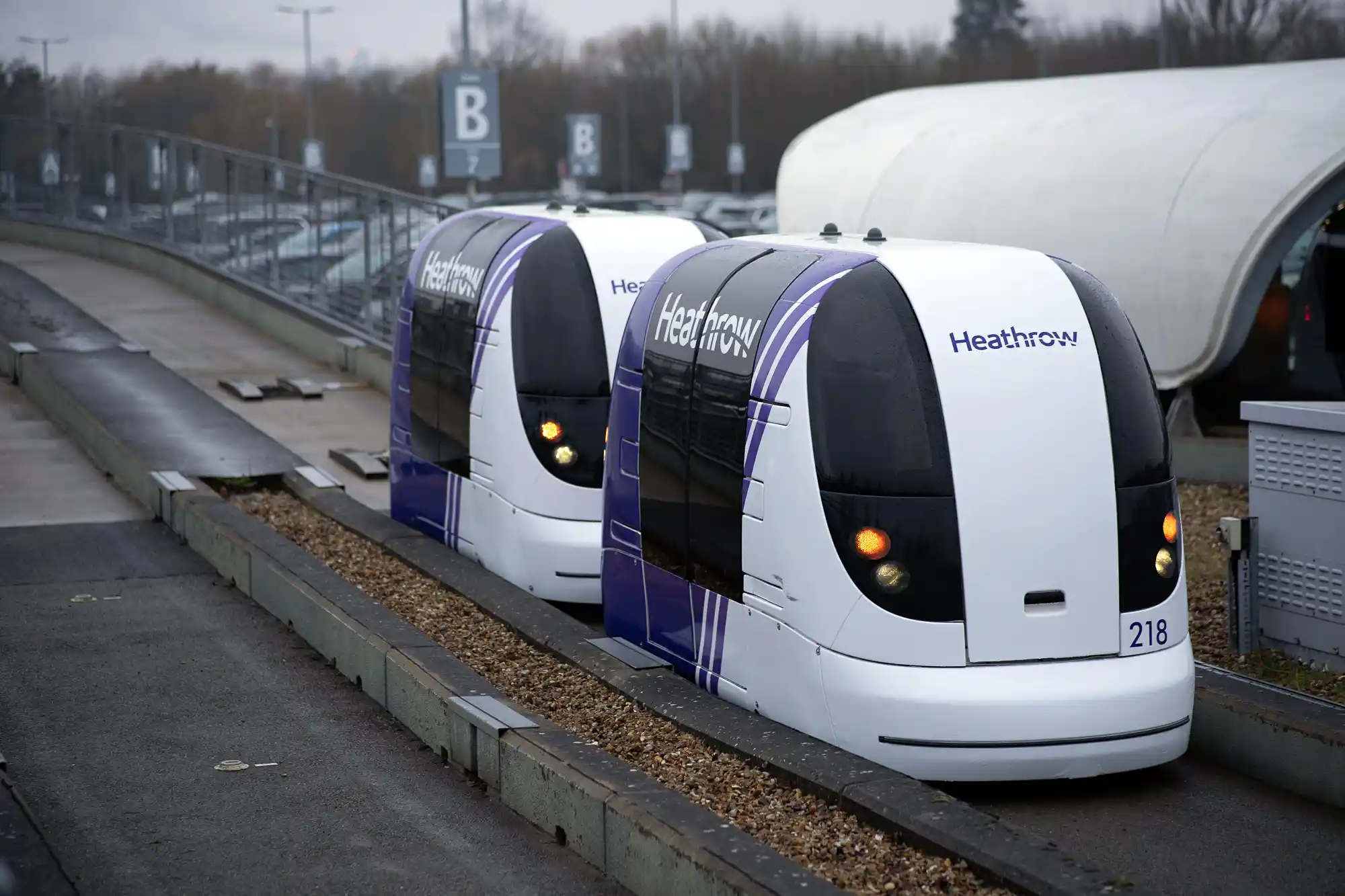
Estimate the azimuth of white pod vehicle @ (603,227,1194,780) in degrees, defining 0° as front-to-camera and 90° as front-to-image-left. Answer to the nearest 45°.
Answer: approximately 315°

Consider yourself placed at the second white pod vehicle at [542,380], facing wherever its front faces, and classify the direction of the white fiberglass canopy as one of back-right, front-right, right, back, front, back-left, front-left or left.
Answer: left

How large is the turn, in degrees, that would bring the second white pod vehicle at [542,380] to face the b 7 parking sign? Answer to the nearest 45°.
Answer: approximately 135° to its left

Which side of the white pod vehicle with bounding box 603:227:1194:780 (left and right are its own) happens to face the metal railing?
back

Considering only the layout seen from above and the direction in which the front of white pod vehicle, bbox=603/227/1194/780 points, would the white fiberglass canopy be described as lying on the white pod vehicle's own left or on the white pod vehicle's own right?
on the white pod vehicle's own left

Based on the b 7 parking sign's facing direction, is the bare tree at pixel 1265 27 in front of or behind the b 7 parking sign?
behind

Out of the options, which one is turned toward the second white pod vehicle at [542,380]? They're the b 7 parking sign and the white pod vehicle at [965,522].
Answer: the b 7 parking sign

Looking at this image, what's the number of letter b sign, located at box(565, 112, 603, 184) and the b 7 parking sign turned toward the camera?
2

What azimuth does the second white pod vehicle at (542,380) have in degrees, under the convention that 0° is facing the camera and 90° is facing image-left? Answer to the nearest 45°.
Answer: approximately 315°
